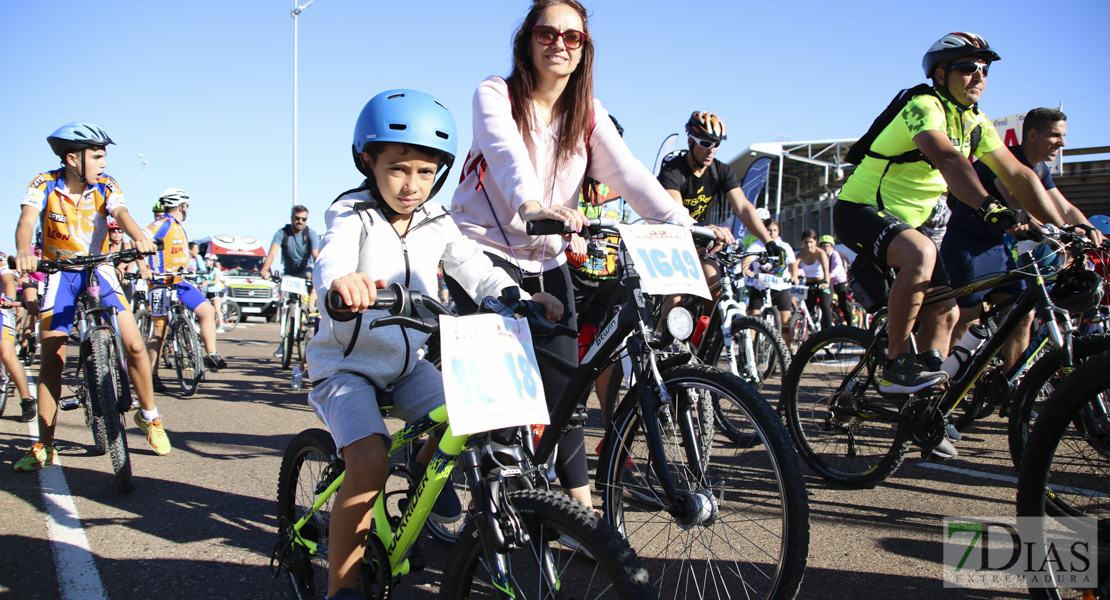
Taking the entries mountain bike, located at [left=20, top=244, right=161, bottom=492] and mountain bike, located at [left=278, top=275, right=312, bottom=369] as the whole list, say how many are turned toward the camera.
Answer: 2

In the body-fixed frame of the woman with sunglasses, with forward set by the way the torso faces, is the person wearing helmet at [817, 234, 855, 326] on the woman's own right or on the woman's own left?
on the woman's own left

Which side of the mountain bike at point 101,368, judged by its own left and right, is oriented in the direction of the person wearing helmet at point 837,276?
left

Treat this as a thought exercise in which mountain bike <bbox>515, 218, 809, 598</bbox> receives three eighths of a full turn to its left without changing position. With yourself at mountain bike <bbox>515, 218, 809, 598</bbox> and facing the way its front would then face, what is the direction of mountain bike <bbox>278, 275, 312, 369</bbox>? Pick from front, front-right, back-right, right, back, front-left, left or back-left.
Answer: front-left

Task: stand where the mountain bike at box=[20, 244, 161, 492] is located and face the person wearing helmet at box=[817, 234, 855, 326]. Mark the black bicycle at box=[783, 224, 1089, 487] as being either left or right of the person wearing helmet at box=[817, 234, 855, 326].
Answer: right

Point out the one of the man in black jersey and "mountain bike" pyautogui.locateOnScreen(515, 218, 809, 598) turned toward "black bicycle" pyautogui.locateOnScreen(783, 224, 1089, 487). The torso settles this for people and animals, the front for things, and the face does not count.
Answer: the man in black jersey

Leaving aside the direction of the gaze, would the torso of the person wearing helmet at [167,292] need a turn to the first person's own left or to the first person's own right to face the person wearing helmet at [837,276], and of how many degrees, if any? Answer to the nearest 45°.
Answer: approximately 45° to the first person's own left

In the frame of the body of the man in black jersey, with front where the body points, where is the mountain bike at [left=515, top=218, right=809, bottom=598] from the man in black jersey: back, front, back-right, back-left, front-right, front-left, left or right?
front-right

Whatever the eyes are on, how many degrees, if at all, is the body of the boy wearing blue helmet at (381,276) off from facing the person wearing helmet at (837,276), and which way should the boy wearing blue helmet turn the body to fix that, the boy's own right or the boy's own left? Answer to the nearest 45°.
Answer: approximately 90° to the boy's own left

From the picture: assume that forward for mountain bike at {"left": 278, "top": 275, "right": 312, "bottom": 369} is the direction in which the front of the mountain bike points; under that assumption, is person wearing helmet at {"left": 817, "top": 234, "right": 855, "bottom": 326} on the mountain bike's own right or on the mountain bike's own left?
on the mountain bike's own left

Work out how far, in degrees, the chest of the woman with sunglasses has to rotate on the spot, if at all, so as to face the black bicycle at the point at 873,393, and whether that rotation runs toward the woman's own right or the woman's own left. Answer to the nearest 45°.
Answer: approximately 90° to the woman's own left

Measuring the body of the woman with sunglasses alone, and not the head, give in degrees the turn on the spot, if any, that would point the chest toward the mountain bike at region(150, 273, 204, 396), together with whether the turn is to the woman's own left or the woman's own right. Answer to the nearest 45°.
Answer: approximately 180°

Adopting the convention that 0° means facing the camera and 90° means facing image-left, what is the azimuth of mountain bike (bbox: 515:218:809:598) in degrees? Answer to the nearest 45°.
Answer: approximately 315°
